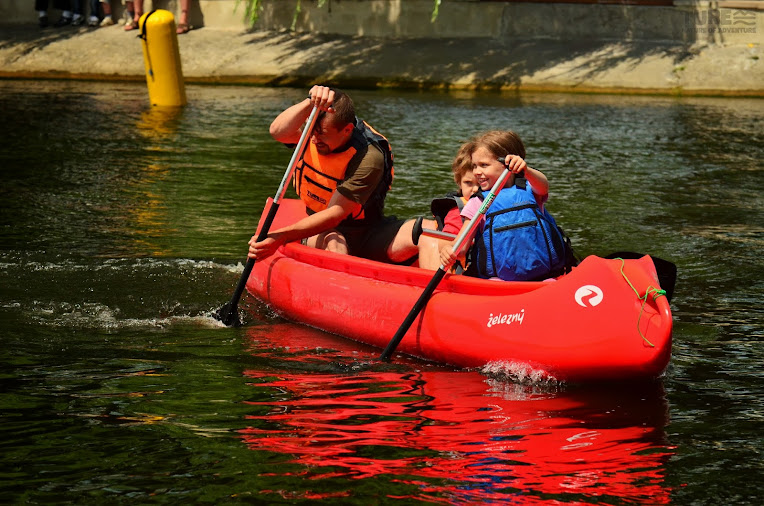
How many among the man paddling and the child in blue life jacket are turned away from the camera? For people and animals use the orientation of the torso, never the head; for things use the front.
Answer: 0

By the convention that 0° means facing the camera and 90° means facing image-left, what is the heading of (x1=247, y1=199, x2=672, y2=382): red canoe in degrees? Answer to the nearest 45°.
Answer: approximately 315°

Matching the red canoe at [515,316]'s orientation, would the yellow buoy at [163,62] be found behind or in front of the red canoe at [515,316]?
behind
